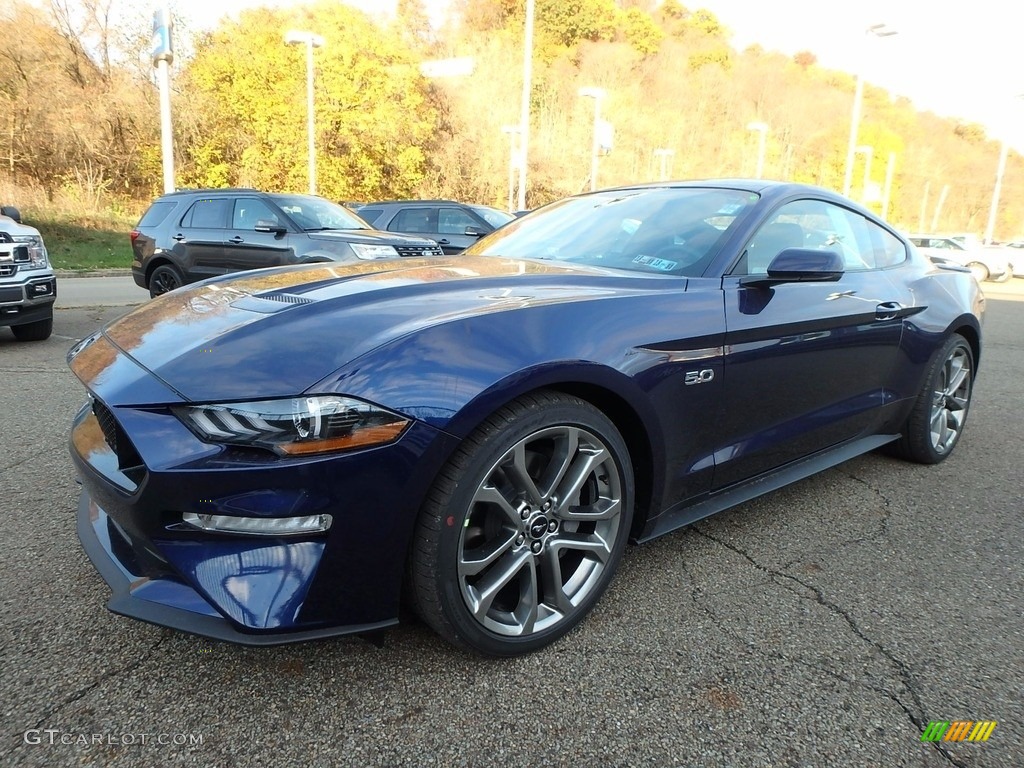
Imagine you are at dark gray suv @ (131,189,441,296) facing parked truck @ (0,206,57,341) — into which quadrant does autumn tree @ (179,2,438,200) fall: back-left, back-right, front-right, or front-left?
back-right

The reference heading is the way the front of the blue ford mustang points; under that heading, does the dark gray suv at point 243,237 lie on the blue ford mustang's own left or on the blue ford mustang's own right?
on the blue ford mustang's own right

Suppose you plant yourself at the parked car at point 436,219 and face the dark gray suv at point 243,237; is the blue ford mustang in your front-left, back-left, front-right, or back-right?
front-left

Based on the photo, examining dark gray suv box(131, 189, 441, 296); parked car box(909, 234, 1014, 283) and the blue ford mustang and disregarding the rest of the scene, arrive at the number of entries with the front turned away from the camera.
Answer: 0

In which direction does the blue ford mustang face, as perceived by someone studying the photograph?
facing the viewer and to the left of the viewer

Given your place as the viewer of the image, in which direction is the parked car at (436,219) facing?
facing the viewer and to the right of the viewer

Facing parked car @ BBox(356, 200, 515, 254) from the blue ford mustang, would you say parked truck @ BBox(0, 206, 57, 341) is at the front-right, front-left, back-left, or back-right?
front-left

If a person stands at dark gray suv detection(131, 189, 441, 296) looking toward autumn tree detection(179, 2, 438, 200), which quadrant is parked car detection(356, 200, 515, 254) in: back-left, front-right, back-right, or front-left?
front-right

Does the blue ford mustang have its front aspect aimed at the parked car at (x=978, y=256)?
no

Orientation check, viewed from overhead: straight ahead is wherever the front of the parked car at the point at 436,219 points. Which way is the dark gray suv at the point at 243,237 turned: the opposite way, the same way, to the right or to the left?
the same way

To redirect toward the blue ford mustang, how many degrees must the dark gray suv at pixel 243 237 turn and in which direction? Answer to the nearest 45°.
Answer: approximately 45° to its right

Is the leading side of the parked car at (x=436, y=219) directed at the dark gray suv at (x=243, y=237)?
no

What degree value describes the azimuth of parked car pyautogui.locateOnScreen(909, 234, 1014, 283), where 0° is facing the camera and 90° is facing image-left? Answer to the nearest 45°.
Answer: approximately 315°
